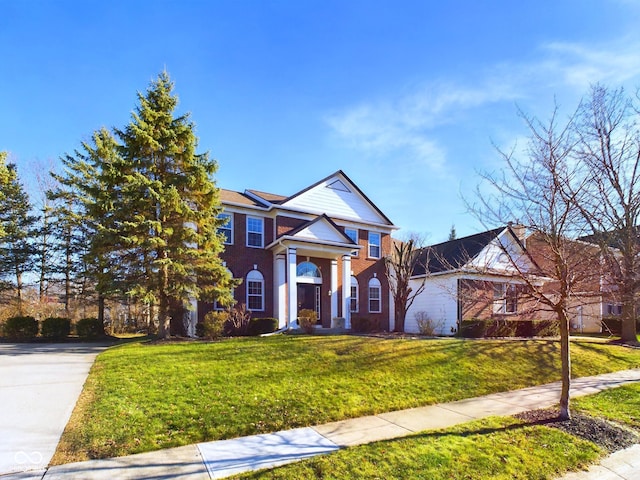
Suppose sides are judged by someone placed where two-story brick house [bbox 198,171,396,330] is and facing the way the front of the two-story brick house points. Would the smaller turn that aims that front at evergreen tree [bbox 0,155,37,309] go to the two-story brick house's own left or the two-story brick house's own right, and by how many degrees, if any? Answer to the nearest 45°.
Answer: approximately 135° to the two-story brick house's own right

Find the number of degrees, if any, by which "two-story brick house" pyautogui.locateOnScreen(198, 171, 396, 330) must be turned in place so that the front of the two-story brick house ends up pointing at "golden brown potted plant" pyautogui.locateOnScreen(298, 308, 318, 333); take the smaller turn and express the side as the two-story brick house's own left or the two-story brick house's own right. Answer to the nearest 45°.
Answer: approximately 45° to the two-story brick house's own right

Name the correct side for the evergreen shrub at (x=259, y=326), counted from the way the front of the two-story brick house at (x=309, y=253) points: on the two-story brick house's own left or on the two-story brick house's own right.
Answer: on the two-story brick house's own right

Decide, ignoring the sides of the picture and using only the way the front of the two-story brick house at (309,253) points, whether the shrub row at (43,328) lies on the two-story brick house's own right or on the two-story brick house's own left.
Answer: on the two-story brick house's own right

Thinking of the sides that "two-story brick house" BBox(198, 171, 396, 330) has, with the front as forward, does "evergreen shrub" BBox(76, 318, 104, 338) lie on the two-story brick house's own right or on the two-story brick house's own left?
on the two-story brick house's own right

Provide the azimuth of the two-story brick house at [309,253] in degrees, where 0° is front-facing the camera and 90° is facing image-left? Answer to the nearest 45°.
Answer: approximately 315°

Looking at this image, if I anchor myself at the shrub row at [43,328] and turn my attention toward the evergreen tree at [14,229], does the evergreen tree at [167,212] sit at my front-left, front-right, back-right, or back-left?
back-right
